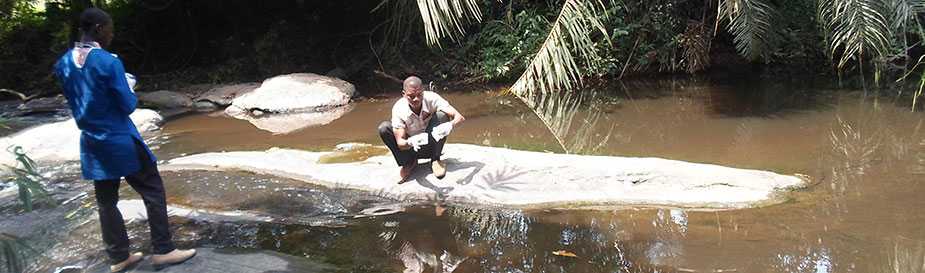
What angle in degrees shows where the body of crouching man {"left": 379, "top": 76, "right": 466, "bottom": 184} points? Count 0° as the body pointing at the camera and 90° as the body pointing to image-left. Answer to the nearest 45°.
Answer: approximately 0°

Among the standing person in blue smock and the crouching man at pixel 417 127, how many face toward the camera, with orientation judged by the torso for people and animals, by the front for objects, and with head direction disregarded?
1

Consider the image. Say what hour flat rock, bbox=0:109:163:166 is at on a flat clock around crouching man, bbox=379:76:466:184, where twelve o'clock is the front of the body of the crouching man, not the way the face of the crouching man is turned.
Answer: The flat rock is roughly at 4 o'clock from the crouching man.

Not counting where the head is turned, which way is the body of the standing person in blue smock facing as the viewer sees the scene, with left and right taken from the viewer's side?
facing away from the viewer and to the right of the viewer

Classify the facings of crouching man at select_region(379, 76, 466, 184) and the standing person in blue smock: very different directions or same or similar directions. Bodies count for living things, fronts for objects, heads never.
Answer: very different directions

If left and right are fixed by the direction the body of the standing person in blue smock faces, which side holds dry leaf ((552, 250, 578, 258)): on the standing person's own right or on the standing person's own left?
on the standing person's own right

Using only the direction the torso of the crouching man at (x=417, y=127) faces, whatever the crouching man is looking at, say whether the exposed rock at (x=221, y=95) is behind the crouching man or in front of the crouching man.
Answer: behind

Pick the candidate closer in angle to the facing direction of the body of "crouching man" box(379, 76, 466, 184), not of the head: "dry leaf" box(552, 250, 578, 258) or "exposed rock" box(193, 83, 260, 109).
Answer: the dry leaf

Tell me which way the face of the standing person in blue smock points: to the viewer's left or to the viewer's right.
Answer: to the viewer's right

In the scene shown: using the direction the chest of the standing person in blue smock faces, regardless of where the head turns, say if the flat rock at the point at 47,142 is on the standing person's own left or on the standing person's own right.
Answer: on the standing person's own left
